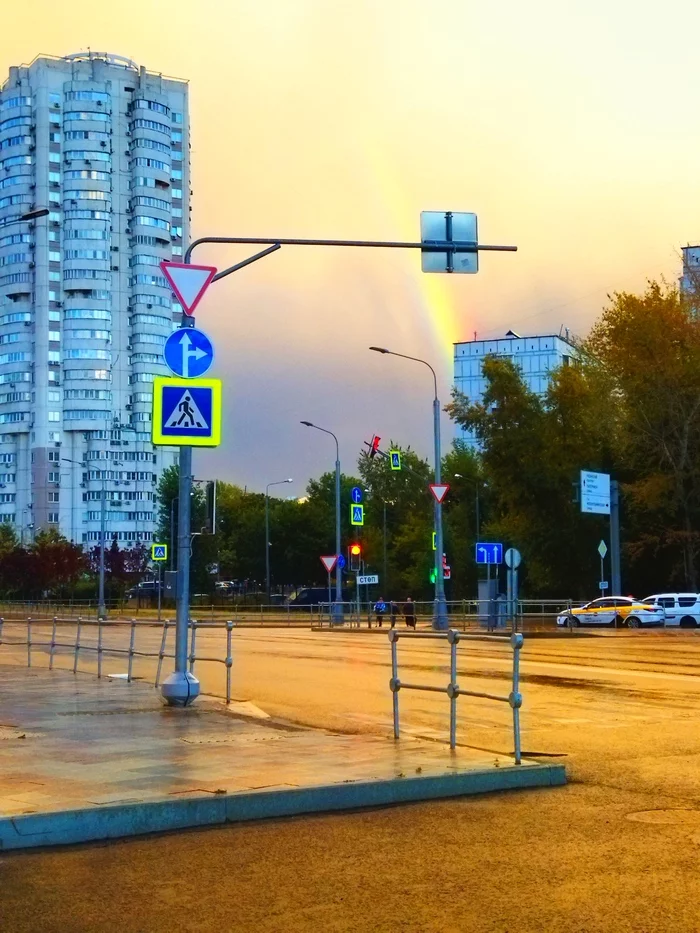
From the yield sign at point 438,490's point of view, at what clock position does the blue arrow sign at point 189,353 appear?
The blue arrow sign is roughly at 12 o'clock from the yield sign.

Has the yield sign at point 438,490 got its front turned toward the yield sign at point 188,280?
yes

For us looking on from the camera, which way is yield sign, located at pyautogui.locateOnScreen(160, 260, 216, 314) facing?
facing the viewer

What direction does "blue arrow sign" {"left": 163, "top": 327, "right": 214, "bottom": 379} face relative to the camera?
toward the camera

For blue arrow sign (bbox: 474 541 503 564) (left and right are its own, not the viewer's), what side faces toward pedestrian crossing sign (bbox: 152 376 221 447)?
front

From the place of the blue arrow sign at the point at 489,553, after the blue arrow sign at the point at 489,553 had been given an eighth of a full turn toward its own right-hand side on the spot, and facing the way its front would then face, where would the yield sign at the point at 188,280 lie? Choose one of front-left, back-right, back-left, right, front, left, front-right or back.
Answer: front-left

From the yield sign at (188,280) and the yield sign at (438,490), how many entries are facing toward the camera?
2

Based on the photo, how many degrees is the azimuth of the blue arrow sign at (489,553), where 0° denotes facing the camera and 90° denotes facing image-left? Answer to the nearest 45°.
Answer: approximately 0°

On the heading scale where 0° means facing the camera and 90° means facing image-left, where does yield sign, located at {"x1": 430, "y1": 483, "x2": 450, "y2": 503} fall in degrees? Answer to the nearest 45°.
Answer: approximately 0°

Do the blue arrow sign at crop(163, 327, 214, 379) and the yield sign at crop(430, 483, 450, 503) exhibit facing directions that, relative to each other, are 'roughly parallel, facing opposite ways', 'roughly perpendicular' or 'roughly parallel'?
roughly parallel

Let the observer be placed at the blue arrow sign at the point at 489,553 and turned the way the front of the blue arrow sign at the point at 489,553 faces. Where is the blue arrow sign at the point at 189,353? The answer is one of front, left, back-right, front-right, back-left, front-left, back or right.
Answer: front

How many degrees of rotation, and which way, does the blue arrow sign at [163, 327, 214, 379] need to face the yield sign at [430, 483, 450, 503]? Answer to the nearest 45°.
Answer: approximately 180°

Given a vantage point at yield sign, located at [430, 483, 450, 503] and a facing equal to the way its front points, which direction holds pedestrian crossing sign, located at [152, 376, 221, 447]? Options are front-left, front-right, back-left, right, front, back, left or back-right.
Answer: front
